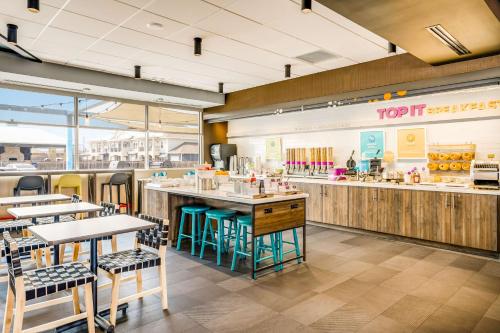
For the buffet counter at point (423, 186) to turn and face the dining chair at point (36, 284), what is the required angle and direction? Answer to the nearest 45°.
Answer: approximately 45° to its right

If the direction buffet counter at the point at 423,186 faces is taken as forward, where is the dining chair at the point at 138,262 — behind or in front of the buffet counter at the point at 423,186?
in front

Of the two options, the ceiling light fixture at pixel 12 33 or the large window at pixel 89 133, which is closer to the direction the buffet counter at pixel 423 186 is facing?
the ceiling light fixture

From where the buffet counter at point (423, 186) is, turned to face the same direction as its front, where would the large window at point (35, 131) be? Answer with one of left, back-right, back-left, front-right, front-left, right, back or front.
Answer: right

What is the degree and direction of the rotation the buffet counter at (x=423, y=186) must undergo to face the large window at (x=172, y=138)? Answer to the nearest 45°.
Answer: approximately 90° to its right

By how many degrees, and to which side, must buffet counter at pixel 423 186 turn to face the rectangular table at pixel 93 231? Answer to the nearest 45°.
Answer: approximately 45° to its right

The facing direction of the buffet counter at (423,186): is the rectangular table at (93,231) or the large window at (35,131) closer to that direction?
the rectangular table

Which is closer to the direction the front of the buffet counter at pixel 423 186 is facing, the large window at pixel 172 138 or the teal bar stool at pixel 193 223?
the teal bar stool

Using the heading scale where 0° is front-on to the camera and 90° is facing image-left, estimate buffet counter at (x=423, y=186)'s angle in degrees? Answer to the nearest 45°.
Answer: approximately 0°

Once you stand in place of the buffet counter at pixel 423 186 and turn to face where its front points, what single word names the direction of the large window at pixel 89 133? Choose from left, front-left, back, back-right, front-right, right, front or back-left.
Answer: right

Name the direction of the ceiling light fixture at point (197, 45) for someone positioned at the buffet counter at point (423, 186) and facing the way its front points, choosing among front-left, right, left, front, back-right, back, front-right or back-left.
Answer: front-right

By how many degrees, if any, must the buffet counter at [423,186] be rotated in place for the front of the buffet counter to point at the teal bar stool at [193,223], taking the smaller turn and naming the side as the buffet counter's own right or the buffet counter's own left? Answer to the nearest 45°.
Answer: approximately 45° to the buffet counter's own right
